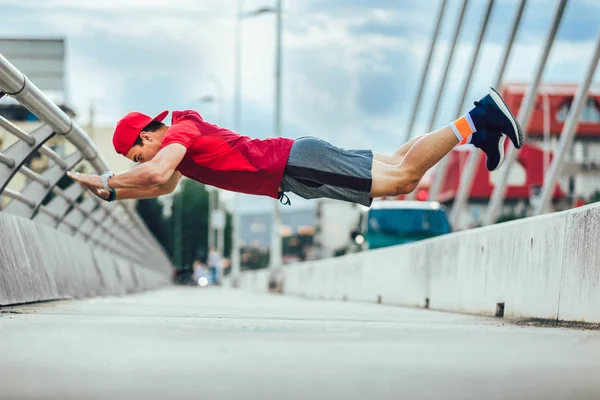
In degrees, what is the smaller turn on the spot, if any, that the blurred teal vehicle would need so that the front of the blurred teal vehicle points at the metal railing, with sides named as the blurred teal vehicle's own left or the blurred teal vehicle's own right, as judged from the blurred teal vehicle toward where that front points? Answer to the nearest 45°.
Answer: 0° — it already faces it

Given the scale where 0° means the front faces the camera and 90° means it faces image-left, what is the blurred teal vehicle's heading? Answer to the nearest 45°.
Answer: approximately 0°

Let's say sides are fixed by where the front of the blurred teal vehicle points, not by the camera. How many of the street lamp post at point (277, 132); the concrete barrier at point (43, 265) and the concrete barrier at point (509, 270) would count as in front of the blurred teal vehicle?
2

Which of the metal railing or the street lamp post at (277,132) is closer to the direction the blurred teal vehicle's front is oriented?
the metal railing

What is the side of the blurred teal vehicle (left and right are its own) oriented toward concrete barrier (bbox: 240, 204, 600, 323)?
front

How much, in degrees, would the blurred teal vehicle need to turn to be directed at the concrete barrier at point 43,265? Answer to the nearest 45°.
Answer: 0° — it already faces it
